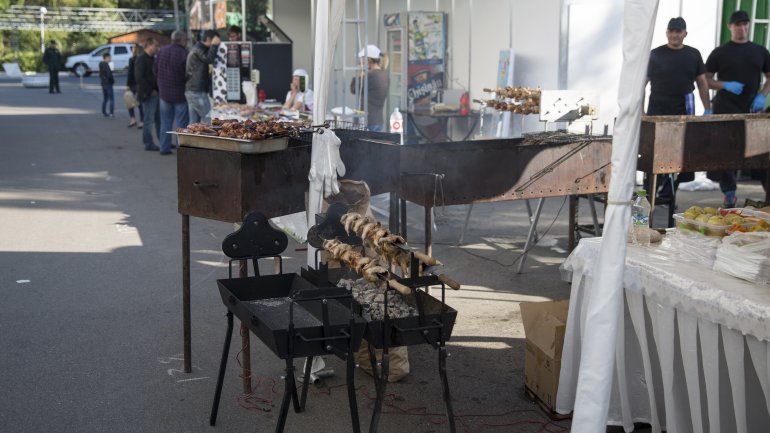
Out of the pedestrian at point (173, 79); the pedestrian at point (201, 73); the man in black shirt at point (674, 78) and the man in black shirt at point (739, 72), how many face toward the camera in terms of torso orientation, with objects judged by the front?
2

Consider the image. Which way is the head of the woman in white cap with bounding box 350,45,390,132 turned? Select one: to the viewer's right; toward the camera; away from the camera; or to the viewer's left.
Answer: to the viewer's left

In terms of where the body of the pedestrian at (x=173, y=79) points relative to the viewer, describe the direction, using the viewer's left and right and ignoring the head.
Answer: facing away from the viewer and to the right of the viewer

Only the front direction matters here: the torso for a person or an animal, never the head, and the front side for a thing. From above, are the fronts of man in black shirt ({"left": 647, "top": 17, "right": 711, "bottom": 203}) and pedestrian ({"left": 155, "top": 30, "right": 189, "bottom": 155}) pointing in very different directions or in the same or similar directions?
very different directions

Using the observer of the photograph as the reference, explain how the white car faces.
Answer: facing to the left of the viewer
